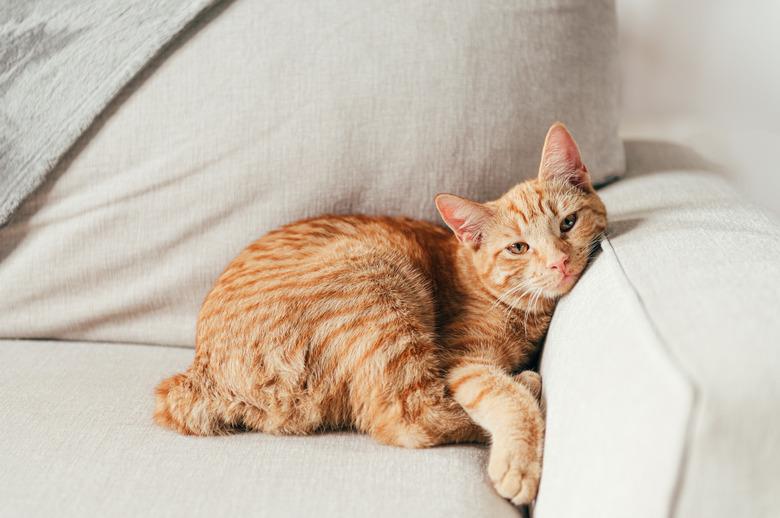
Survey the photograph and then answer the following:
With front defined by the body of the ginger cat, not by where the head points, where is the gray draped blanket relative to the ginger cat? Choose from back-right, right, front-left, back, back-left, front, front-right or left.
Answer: back-left

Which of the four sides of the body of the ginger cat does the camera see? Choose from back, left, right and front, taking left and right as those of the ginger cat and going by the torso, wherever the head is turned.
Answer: right
